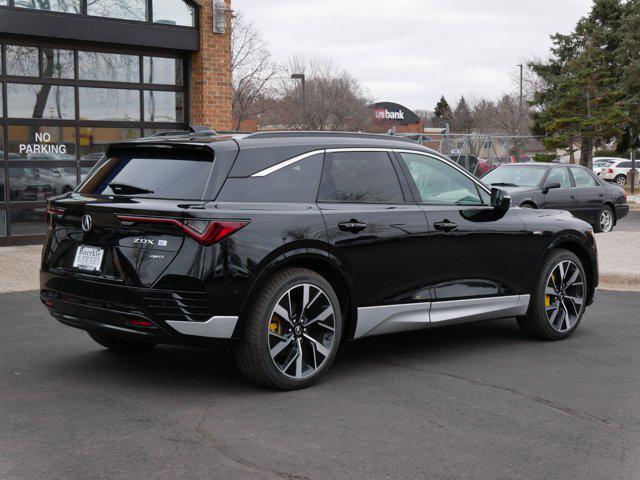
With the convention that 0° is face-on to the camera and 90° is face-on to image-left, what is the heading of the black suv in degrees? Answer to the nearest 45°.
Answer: approximately 225°

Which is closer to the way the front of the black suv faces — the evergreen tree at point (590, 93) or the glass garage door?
the evergreen tree

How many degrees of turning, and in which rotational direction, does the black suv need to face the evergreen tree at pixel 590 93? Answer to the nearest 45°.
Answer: approximately 45° to its left

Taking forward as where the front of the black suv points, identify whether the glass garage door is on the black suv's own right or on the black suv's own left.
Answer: on the black suv's own left

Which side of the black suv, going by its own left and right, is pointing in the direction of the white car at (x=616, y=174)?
front

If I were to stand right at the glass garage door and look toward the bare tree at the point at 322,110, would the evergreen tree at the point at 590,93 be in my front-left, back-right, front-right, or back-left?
front-right

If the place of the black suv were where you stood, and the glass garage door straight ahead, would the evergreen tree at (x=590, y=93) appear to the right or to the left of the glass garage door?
right

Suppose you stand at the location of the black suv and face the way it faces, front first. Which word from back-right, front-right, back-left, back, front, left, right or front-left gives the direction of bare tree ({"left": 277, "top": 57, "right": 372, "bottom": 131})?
front-left
